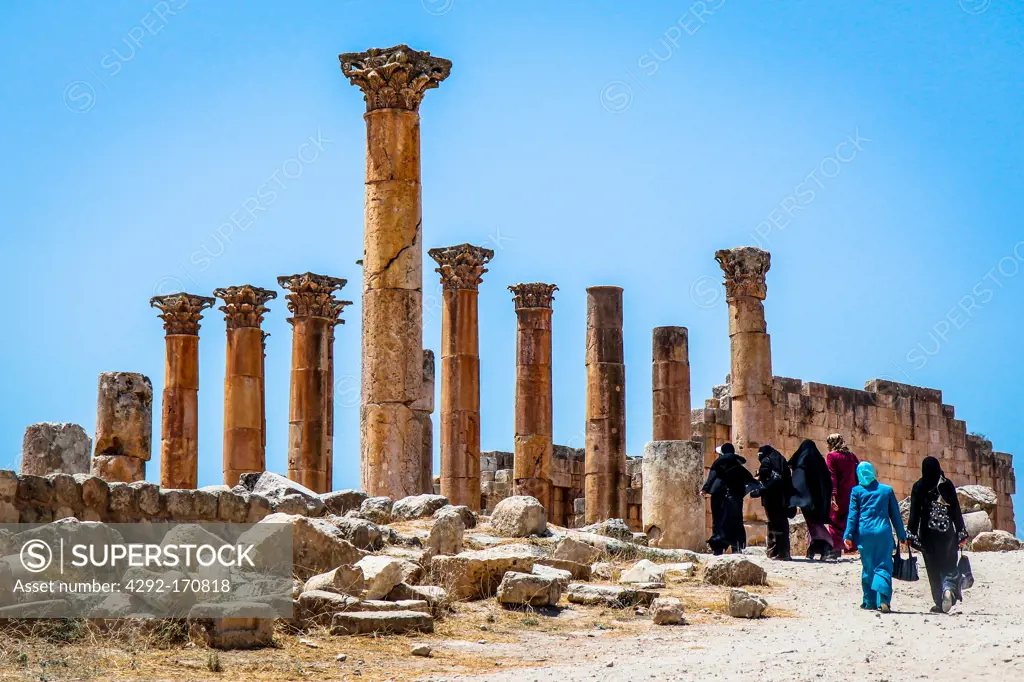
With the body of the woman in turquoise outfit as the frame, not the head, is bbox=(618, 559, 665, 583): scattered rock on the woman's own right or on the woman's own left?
on the woman's own left

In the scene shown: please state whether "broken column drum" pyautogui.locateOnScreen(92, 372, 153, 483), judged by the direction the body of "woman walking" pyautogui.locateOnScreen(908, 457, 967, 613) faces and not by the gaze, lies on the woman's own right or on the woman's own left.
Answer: on the woman's own left

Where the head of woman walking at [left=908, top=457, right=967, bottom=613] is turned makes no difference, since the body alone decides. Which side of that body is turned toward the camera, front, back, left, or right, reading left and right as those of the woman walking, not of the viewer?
back

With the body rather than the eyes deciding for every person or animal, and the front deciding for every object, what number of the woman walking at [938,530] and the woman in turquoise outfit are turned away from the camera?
2

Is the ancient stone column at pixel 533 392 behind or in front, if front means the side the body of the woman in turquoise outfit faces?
in front

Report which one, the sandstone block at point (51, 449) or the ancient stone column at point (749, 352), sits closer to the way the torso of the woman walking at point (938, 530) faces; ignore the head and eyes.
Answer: the ancient stone column

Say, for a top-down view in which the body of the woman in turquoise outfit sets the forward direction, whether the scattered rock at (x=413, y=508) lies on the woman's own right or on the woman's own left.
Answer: on the woman's own left

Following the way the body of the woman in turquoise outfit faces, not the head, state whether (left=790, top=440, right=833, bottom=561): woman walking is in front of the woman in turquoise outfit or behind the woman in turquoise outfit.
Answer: in front

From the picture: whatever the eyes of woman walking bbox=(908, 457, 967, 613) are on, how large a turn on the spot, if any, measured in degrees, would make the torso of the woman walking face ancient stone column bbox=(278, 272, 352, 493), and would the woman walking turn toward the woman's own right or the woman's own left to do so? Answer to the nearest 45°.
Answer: approximately 45° to the woman's own left

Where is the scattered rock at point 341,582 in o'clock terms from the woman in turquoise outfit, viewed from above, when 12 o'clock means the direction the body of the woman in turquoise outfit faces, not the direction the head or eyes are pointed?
The scattered rock is roughly at 8 o'clock from the woman in turquoise outfit.

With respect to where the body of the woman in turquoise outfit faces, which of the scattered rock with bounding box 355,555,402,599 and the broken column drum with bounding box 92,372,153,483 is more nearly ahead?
the broken column drum

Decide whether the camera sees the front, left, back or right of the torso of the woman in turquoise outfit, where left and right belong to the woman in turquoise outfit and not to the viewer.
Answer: back

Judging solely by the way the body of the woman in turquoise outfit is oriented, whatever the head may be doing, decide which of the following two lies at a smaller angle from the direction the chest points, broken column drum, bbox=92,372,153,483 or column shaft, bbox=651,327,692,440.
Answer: the column shaft

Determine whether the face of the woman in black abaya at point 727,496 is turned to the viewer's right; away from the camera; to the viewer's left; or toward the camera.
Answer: away from the camera

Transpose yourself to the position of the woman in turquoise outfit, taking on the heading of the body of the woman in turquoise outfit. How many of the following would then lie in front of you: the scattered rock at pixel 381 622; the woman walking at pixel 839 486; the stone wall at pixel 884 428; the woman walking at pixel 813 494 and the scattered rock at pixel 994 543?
4

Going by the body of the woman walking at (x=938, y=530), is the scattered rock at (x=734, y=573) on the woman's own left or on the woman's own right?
on the woman's own left
